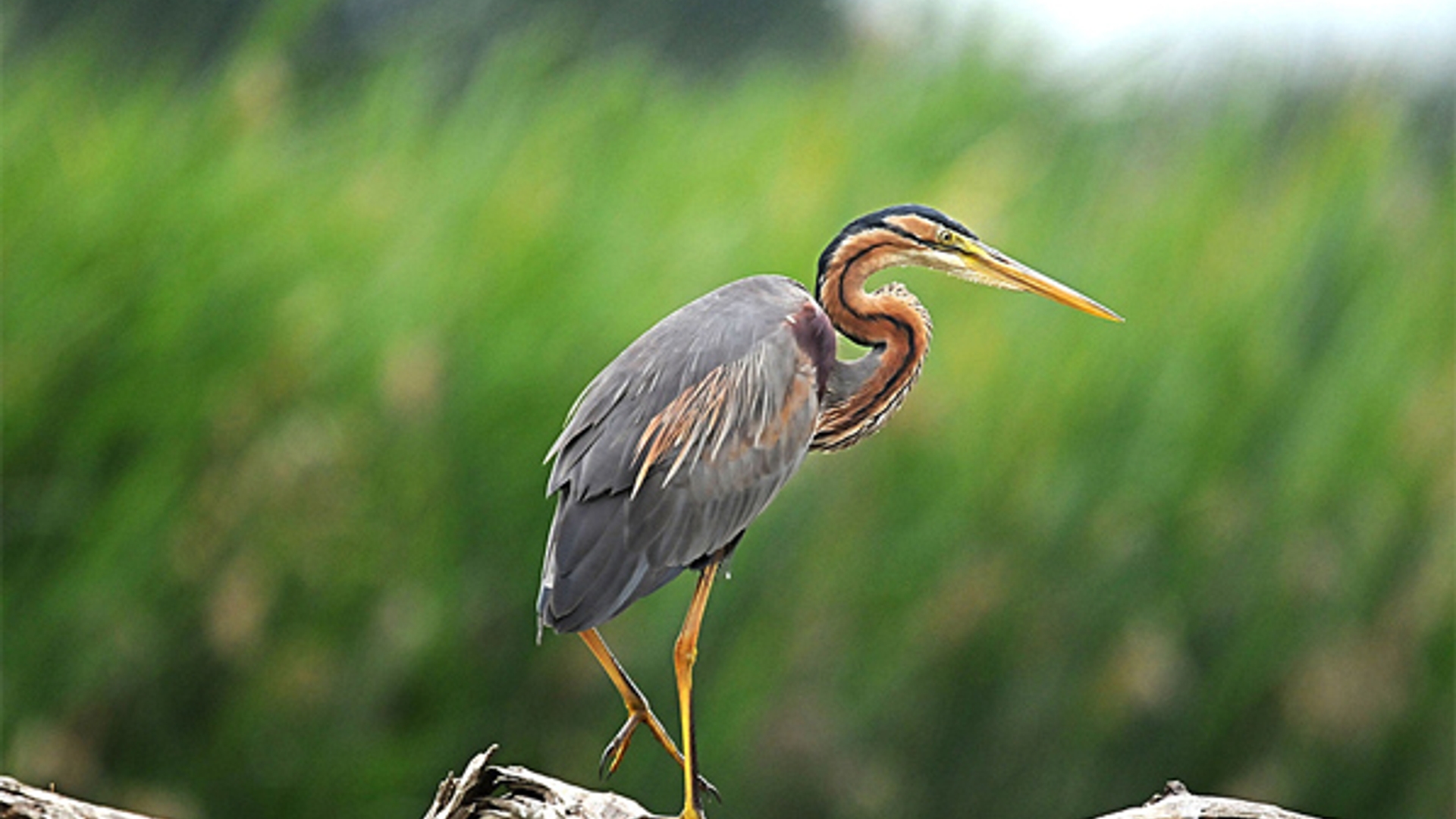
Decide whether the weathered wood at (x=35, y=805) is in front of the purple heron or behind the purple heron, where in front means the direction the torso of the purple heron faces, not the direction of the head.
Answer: behind

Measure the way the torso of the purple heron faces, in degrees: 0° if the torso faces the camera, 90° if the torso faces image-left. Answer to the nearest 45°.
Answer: approximately 270°
